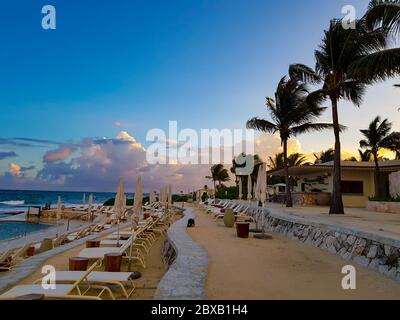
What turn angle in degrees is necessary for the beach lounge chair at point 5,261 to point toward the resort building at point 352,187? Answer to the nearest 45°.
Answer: approximately 180°

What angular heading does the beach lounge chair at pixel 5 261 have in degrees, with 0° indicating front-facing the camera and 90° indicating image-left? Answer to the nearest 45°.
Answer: approximately 90°

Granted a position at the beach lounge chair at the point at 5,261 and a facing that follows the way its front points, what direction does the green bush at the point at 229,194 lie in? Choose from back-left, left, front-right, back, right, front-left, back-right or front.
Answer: back-right

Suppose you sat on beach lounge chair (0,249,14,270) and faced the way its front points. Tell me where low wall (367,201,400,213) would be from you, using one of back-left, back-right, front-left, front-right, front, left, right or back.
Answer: back

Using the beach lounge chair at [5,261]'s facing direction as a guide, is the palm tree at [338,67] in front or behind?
behind

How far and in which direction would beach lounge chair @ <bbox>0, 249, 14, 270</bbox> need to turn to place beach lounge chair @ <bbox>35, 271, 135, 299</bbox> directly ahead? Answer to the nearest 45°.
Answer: approximately 90° to its left

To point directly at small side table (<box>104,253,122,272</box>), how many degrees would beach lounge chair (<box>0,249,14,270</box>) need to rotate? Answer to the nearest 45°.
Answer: approximately 135° to its left

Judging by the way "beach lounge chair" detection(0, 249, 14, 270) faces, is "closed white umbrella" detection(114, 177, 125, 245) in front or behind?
behind

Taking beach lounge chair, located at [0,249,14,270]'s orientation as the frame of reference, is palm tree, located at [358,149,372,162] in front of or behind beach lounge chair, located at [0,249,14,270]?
behind
